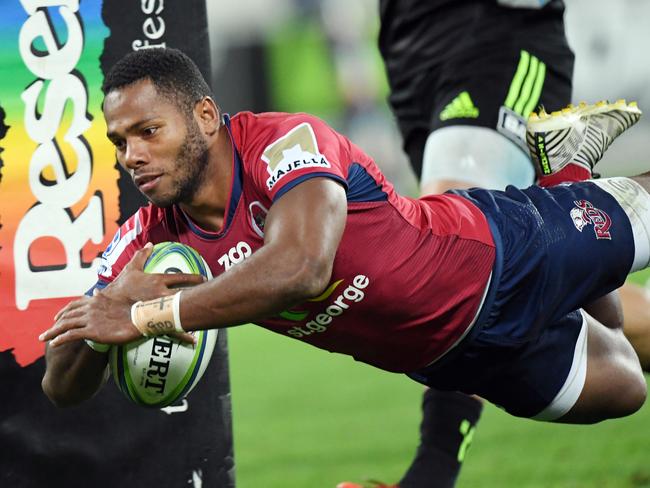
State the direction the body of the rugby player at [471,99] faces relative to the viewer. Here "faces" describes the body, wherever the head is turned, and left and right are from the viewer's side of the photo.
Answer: facing the viewer and to the left of the viewer

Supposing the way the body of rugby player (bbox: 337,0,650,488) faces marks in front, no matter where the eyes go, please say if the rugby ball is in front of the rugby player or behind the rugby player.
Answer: in front
